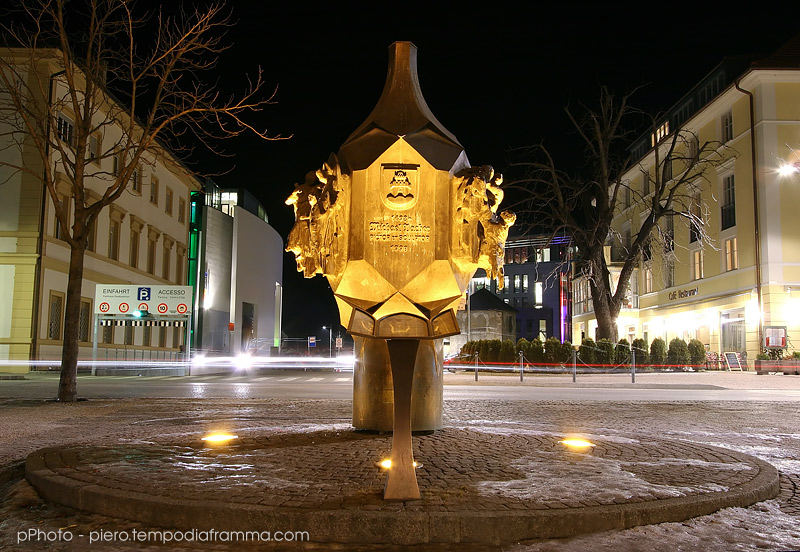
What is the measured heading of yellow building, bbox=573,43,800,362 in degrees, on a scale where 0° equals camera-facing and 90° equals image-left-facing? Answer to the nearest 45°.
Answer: approximately 45°

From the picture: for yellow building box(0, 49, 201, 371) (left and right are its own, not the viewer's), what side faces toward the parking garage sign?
front

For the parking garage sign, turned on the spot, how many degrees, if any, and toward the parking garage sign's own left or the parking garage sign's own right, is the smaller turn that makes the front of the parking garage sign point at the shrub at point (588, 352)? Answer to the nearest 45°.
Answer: approximately 90° to the parking garage sign's own left

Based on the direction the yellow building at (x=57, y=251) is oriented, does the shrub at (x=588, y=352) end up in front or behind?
in front

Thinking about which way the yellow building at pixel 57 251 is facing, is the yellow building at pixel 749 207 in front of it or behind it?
in front

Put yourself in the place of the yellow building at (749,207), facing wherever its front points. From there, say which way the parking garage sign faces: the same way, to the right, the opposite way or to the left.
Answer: to the left

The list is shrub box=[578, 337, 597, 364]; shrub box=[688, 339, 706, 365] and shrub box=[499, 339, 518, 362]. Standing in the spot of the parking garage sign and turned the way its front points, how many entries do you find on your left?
3

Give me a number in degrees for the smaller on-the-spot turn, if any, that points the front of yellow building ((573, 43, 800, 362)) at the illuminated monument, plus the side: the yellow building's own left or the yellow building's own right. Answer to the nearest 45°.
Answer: approximately 45° to the yellow building's own left

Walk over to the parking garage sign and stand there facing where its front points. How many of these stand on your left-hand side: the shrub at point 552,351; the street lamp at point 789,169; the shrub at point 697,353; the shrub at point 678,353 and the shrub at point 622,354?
5

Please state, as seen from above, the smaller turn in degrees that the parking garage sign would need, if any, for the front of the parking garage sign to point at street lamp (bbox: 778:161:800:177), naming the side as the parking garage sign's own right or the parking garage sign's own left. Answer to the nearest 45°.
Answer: approximately 90° to the parking garage sign's own left

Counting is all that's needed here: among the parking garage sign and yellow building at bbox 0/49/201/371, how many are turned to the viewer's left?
0

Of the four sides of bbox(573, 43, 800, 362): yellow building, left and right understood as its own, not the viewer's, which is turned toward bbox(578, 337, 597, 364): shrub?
front

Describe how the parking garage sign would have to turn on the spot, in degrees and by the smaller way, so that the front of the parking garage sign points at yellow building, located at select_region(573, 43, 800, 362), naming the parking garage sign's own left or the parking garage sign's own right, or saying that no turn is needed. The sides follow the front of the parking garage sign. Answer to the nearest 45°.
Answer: approximately 90° to the parking garage sign's own left

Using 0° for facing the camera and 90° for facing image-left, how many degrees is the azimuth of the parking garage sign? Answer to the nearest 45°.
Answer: approximately 0°

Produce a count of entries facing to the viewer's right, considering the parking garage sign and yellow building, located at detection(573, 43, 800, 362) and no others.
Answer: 0

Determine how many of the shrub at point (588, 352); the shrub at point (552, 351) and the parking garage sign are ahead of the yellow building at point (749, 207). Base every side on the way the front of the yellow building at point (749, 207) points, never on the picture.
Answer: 3
